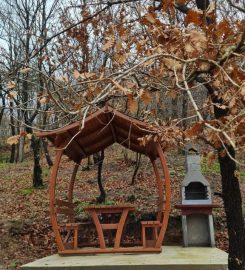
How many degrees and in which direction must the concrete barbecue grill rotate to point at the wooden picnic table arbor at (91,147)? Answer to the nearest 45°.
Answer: approximately 45° to its right

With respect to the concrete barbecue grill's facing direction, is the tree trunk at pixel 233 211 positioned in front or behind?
in front

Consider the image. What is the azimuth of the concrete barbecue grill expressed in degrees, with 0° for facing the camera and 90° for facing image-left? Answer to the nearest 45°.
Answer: approximately 0°
